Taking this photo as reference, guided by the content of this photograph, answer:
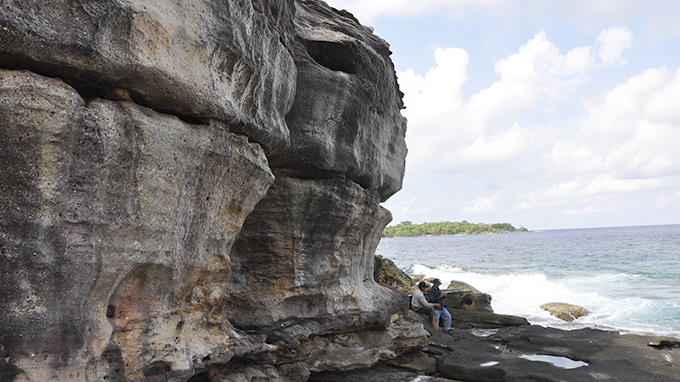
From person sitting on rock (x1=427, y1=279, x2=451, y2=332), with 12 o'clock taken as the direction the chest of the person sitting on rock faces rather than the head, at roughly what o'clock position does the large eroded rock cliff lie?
The large eroded rock cliff is roughly at 2 o'clock from the person sitting on rock.

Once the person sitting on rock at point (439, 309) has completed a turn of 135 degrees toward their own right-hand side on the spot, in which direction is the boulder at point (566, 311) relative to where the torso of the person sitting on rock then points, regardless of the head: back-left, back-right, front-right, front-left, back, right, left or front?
back-right

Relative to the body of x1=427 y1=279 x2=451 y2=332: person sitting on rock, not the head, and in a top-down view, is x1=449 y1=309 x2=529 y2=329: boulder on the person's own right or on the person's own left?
on the person's own left
